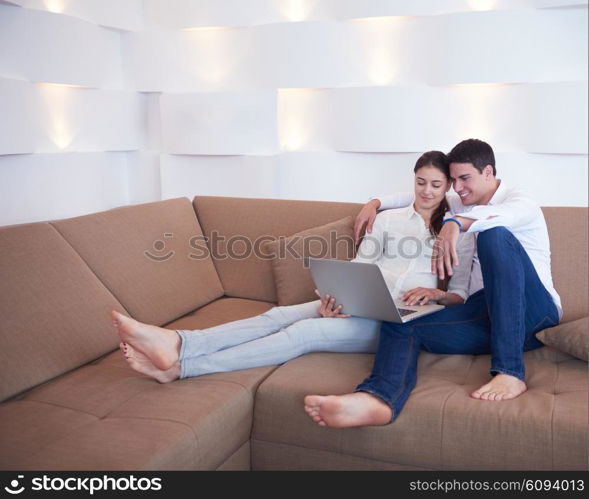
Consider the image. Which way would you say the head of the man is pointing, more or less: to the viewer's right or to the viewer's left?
to the viewer's left

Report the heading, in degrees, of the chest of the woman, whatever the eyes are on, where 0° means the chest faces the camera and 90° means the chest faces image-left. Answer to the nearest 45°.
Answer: approximately 45°
